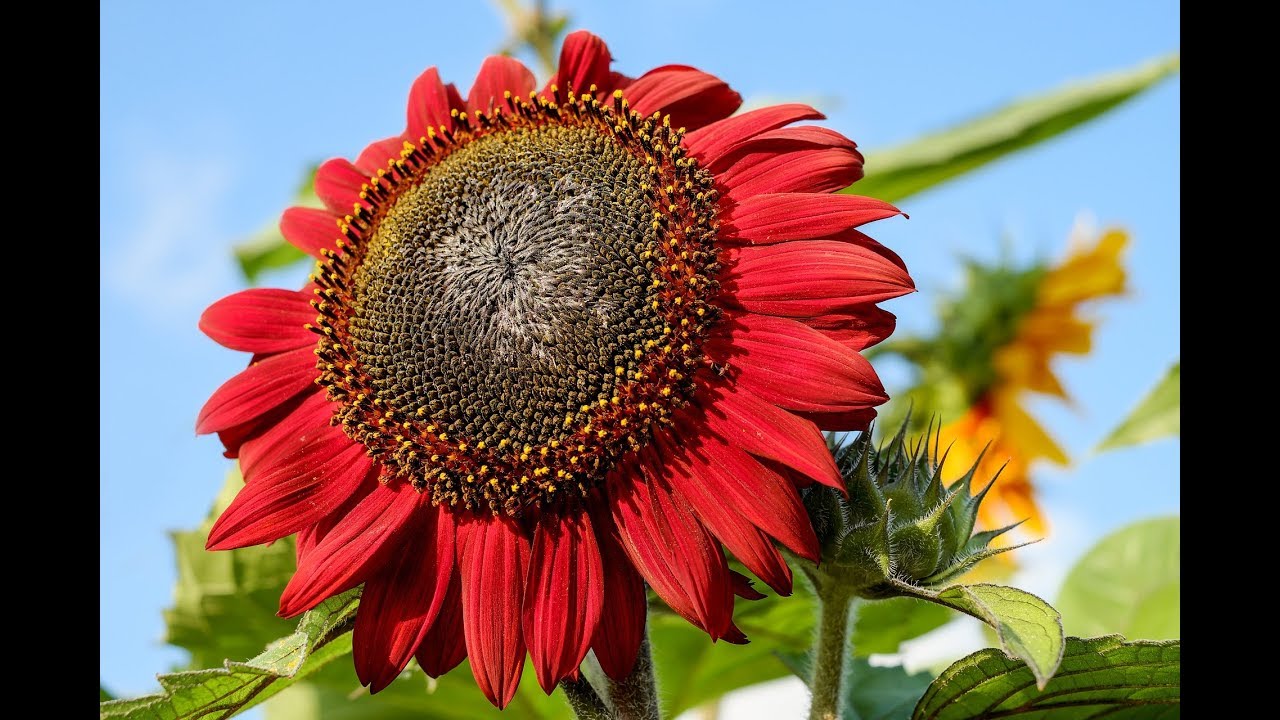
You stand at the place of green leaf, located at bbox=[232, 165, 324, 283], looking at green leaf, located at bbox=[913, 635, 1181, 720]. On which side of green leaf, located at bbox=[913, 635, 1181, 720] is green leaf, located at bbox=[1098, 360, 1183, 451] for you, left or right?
left

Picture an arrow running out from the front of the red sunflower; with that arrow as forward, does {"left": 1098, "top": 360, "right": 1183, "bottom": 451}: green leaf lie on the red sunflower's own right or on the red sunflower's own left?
on the red sunflower's own left

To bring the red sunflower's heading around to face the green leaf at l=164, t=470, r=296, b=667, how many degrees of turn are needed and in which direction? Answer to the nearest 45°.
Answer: approximately 135° to its right

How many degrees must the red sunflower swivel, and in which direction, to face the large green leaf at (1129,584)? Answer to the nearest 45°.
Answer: approximately 135° to its left

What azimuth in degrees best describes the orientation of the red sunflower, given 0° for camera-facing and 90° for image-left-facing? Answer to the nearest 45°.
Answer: approximately 0°

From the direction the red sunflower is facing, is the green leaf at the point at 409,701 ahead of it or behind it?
behind

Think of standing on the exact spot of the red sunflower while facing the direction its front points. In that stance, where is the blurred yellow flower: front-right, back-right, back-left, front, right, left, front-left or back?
back-left

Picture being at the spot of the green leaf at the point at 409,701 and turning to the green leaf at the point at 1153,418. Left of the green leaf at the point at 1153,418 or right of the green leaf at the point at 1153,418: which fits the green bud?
right

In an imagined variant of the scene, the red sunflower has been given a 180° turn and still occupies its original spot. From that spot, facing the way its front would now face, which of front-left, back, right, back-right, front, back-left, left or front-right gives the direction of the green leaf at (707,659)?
front
